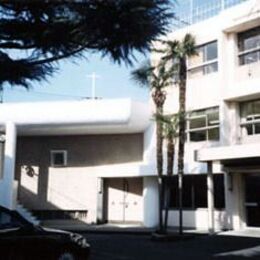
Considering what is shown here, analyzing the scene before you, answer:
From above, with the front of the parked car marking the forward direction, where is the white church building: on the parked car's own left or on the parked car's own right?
on the parked car's own left

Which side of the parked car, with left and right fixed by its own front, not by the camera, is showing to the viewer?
right

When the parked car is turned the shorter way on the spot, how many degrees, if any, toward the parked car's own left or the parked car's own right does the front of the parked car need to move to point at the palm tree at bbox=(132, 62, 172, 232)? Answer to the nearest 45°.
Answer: approximately 45° to the parked car's own left
